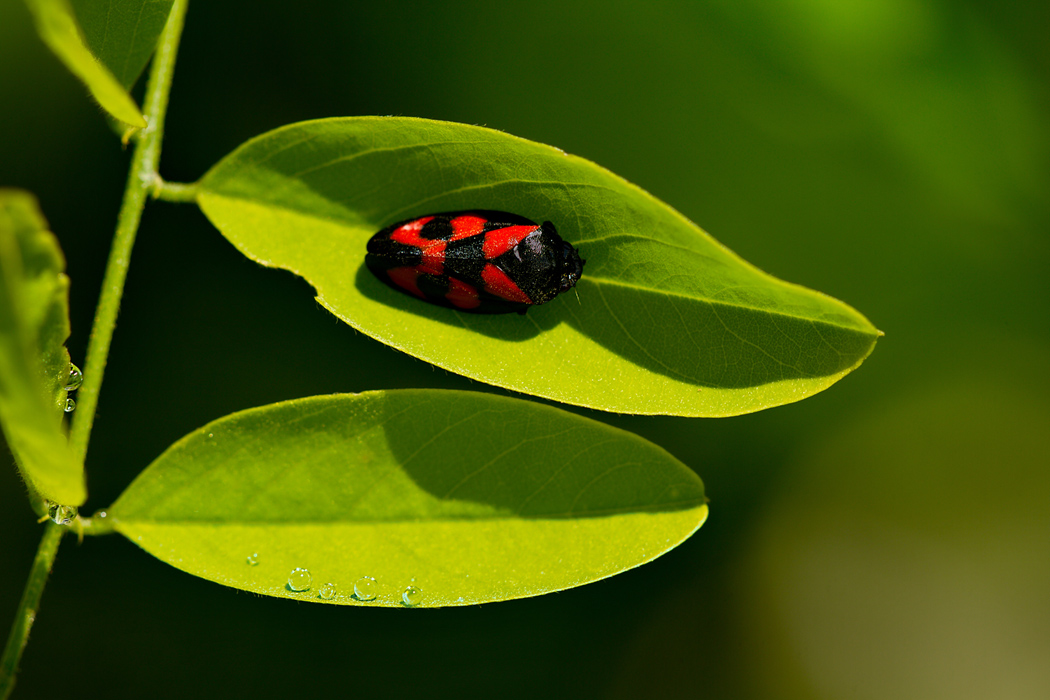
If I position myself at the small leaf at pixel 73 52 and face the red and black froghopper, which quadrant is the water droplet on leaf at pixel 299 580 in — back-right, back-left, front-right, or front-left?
front-right

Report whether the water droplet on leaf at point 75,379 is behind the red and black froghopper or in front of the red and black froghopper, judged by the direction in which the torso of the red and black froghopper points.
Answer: behind

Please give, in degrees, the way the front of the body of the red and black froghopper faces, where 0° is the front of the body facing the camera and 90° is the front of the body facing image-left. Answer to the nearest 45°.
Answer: approximately 270°

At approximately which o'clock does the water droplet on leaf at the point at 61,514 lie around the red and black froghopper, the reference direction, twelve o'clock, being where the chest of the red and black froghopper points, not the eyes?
The water droplet on leaf is roughly at 5 o'clock from the red and black froghopper.

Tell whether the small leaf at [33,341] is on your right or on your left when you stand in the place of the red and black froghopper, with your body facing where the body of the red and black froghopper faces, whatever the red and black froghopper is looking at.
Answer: on your right
